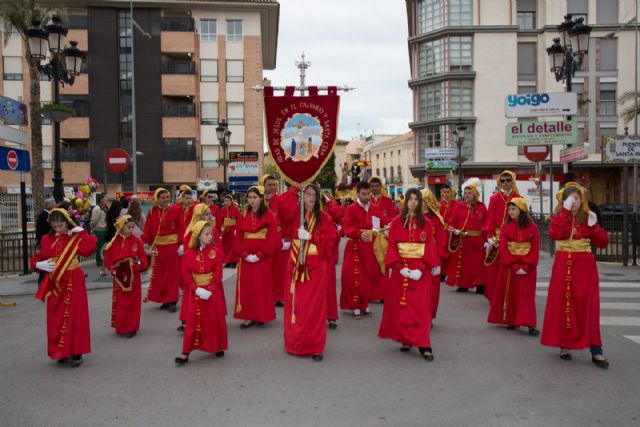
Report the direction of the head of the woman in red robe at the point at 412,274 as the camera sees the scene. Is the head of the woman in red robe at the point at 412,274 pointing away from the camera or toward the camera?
toward the camera

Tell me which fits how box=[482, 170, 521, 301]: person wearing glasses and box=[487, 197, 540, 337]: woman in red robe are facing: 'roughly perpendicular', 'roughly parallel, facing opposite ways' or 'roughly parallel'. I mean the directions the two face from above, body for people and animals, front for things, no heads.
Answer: roughly parallel

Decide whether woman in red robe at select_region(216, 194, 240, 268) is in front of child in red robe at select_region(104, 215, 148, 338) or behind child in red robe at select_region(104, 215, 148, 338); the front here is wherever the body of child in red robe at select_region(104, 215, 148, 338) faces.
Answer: behind

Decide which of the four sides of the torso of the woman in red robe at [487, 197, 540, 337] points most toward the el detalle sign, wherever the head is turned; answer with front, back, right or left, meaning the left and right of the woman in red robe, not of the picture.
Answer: back

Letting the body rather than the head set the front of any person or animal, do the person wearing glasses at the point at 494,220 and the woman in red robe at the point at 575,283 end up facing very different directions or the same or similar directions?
same or similar directions

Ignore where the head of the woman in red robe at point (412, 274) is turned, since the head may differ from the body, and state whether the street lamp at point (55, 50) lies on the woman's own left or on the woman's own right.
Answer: on the woman's own right

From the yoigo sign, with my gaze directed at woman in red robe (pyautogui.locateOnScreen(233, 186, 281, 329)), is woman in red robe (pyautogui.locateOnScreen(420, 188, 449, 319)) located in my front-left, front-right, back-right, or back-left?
front-left

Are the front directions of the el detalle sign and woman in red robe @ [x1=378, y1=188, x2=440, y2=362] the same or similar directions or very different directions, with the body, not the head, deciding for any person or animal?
same or similar directions

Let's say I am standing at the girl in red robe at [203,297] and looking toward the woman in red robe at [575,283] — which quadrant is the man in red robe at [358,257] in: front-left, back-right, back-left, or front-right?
front-left

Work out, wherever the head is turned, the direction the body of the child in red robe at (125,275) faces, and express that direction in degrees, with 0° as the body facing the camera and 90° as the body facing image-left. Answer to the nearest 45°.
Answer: approximately 0°

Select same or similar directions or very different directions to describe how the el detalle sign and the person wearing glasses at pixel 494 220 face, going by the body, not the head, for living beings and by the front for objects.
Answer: same or similar directions

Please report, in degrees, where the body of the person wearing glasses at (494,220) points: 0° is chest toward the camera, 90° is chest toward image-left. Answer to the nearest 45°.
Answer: approximately 0°

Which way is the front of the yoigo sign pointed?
toward the camera

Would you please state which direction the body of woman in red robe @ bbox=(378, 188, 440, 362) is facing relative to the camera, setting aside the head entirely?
toward the camera

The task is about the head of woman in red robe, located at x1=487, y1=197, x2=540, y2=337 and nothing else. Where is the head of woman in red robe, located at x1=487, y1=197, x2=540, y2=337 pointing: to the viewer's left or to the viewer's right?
to the viewer's left

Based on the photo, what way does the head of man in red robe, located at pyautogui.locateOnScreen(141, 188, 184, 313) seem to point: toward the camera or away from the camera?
toward the camera

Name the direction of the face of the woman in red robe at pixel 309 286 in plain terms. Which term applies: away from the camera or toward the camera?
toward the camera

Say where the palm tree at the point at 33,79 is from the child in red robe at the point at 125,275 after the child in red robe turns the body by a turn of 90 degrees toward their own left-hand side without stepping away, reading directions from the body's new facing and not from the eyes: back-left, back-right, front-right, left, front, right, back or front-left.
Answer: left

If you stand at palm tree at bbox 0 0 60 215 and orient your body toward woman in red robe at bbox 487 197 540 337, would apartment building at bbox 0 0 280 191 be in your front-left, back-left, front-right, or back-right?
back-left
